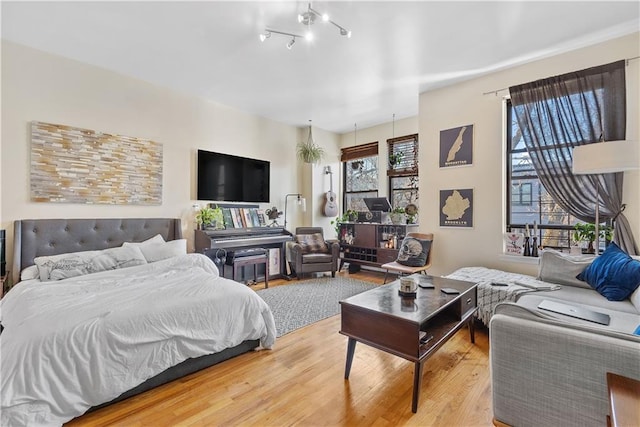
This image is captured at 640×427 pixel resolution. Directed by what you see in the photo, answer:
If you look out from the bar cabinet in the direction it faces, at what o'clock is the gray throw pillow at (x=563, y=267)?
The gray throw pillow is roughly at 9 o'clock from the bar cabinet.

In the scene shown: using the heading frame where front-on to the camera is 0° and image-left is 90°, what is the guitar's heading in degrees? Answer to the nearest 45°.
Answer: approximately 315°

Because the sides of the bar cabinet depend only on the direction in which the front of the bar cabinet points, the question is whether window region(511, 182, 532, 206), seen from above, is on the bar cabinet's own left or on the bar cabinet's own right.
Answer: on the bar cabinet's own left

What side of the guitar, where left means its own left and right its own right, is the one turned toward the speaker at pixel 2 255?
right

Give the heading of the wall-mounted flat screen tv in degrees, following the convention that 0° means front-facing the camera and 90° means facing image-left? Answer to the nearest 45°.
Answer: approximately 315°

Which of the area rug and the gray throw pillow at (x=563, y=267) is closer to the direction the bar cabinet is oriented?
the area rug

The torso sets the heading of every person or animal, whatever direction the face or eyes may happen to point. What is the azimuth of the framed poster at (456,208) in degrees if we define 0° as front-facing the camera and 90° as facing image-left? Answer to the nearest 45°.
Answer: approximately 45°

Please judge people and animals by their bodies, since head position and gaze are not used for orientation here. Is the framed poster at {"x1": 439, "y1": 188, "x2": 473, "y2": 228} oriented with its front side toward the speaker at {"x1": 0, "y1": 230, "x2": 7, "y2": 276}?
yes
